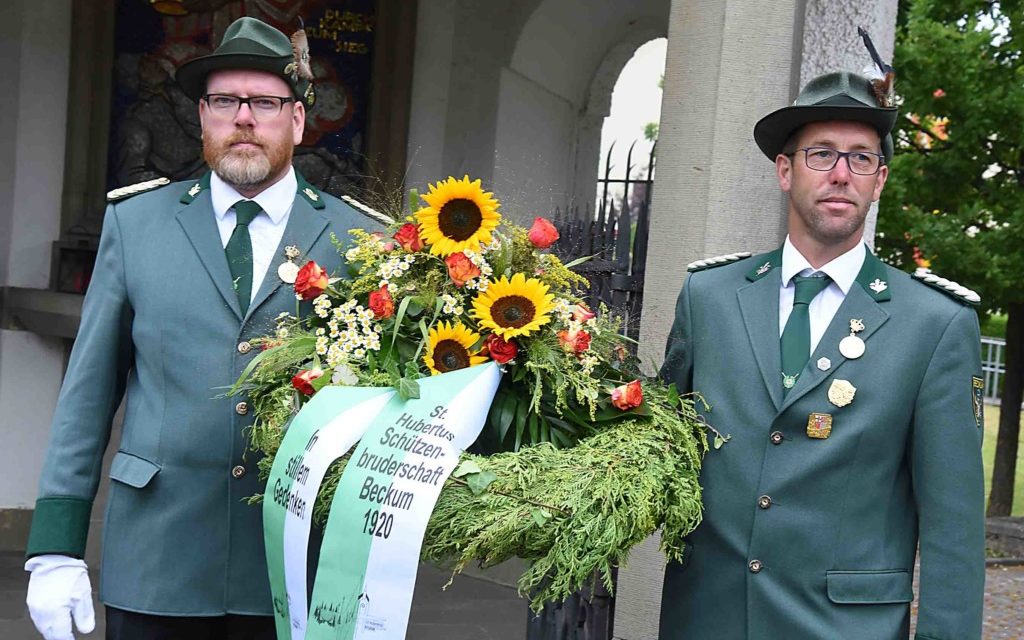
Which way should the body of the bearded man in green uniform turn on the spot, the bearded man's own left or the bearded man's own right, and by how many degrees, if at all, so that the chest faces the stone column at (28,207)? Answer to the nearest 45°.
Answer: approximately 180°

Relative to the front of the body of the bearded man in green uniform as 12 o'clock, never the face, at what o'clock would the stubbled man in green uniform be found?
The stubbled man in green uniform is roughly at 10 o'clock from the bearded man in green uniform.

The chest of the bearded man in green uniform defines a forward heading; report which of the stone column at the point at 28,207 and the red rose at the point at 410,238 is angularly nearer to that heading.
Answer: the red rose

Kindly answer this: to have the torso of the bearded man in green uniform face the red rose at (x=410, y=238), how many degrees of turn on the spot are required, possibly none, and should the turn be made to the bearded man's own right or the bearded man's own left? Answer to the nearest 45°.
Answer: approximately 45° to the bearded man's own left

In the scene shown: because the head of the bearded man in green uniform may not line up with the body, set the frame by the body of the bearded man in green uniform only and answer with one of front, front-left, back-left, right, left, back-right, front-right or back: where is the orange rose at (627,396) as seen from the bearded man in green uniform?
front-left

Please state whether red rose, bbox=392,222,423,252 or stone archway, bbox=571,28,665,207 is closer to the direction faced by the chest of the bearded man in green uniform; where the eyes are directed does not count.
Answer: the red rose

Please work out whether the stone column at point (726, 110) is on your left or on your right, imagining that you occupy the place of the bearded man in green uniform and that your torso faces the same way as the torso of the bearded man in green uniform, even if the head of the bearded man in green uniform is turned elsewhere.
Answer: on your left

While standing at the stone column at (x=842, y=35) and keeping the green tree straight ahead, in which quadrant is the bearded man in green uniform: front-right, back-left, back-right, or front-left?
back-left

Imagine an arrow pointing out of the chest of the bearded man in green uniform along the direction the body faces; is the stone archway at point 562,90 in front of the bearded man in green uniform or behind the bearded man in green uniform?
behind

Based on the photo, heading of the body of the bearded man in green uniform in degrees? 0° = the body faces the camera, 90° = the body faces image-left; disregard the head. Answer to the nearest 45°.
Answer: approximately 0°
